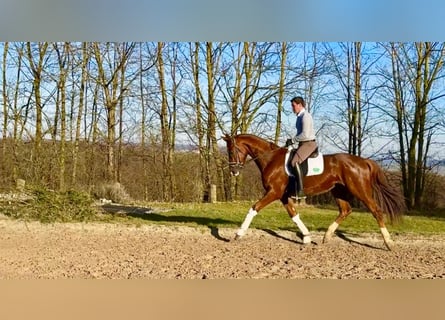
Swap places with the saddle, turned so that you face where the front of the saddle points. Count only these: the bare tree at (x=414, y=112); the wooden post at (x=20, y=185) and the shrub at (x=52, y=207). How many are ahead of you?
2

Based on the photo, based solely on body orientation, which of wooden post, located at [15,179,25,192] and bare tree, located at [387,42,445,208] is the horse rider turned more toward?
the wooden post

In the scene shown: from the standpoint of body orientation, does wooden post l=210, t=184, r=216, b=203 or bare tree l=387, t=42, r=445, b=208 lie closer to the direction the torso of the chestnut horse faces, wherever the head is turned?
the wooden post

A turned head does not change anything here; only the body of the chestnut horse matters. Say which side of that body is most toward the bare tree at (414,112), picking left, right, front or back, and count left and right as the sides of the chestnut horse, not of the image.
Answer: right

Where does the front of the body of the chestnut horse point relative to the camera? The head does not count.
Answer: to the viewer's left

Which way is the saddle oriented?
to the viewer's left

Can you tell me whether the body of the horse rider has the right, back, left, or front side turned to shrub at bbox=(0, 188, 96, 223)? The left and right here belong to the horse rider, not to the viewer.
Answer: front

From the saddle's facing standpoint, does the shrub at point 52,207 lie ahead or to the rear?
ahead

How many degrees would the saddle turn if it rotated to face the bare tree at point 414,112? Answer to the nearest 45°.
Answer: approximately 180°

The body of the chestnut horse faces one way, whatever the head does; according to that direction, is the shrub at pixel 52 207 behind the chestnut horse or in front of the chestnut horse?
in front

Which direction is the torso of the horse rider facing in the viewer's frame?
to the viewer's left

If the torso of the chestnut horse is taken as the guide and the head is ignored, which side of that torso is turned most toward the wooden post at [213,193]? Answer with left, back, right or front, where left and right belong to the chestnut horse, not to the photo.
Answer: right

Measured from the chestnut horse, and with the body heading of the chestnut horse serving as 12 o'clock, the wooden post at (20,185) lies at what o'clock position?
The wooden post is roughly at 12 o'clock from the chestnut horse.
